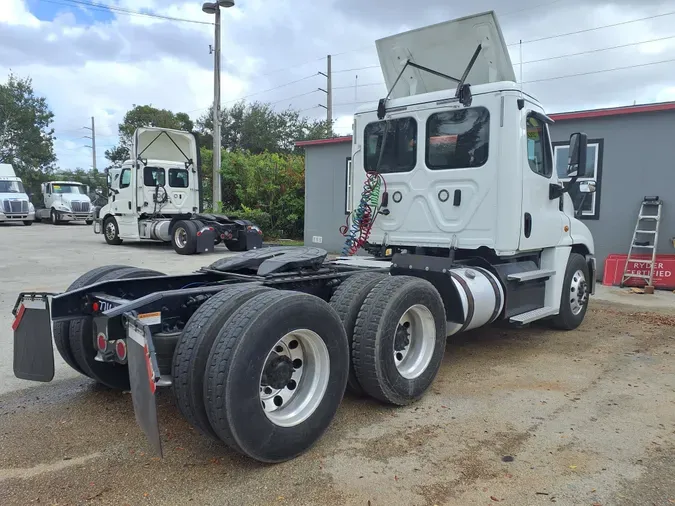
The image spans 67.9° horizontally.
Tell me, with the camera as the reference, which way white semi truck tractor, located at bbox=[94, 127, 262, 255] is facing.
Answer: facing away from the viewer and to the left of the viewer

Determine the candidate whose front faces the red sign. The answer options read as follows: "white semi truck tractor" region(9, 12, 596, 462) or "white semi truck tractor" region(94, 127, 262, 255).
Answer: "white semi truck tractor" region(9, 12, 596, 462)

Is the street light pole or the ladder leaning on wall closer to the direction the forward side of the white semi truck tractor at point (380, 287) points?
the ladder leaning on wall

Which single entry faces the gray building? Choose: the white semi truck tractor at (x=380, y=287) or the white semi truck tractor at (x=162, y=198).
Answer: the white semi truck tractor at (x=380, y=287)

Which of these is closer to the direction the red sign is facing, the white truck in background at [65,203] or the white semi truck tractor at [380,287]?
the white semi truck tractor

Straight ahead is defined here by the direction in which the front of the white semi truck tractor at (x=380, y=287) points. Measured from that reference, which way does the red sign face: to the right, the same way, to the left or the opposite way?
the opposite way

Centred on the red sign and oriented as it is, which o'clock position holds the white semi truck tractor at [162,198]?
The white semi truck tractor is roughly at 3 o'clock from the red sign.

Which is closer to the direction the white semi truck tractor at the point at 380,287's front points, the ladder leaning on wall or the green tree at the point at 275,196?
the ladder leaning on wall

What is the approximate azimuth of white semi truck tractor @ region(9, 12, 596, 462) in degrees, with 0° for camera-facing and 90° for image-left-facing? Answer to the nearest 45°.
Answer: approximately 225°

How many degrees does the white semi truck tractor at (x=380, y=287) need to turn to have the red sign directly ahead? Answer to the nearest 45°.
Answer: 0° — it already faces it

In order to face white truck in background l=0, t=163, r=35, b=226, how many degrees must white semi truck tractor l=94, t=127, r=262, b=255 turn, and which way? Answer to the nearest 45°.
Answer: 0° — it already faces it
